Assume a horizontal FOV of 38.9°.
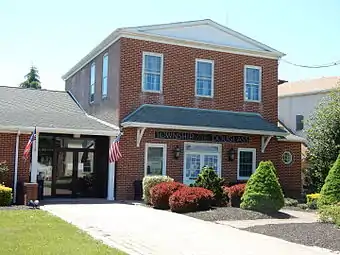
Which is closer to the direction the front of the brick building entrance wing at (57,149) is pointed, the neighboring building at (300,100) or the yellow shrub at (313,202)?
the yellow shrub

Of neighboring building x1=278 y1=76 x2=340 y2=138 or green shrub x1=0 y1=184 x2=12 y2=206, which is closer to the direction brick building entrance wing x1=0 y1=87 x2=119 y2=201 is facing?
the green shrub

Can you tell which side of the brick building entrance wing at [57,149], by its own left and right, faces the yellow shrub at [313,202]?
left

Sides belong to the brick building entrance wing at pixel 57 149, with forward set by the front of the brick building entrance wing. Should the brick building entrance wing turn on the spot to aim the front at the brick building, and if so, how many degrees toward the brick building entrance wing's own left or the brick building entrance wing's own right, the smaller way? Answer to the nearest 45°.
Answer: approximately 90° to the brick building entrance wing's own left

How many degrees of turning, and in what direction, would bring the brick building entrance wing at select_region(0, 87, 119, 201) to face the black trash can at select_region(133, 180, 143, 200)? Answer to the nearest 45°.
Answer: approximately 90° to its left

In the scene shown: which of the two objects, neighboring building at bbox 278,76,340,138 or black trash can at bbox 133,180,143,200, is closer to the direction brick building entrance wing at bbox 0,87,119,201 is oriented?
the black trash can

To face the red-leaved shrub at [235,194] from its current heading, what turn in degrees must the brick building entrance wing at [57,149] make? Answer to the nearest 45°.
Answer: approximately 45° to its left

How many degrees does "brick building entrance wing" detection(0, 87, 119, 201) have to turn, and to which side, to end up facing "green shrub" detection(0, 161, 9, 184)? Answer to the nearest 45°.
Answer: approximately 45° to its right

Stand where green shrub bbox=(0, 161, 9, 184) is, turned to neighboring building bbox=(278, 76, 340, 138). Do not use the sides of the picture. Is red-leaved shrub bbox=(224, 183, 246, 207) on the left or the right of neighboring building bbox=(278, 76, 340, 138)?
right

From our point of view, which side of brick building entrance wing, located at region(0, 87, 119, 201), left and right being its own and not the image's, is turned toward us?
front

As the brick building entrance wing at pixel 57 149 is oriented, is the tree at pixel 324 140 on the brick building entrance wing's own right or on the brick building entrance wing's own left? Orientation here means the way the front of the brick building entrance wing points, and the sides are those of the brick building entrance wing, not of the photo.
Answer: on the brick building entrance wing's own left
